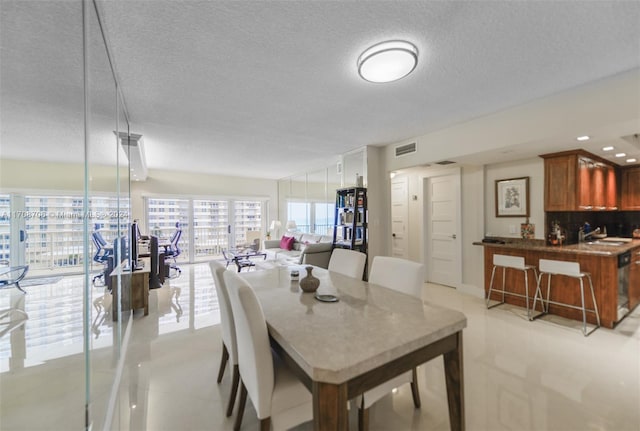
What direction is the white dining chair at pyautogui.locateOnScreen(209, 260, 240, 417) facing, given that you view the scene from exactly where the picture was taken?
facing to the right of the viewer

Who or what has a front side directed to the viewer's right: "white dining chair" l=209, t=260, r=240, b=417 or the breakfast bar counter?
the white dining chair

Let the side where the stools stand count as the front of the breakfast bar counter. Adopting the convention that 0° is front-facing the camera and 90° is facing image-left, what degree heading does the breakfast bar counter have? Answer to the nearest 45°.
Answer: approximately 45°

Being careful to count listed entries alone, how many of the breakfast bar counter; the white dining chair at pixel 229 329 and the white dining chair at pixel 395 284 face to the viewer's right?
1

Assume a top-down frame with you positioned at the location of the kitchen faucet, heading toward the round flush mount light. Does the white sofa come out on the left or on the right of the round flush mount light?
right

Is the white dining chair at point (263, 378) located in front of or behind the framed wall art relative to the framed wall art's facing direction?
in front

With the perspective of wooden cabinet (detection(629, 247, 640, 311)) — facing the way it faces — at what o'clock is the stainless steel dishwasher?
The stainless steel dishwasher is roughly at 2 o'clock from the wooden cabinet.

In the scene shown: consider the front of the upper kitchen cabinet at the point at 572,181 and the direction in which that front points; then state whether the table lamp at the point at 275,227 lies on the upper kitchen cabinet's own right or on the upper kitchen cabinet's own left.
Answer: on the upper kitchen cabinet's own right

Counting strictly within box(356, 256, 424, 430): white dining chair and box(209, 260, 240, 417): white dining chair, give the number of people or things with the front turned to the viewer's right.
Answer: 1

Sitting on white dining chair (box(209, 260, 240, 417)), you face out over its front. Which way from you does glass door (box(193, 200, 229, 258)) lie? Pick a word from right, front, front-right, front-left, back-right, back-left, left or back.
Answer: left

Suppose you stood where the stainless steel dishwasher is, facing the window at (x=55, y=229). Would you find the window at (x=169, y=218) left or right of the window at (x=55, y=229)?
right
